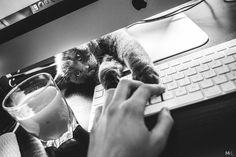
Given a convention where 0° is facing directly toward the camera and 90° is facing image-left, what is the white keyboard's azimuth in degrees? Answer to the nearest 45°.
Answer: approximately 315°

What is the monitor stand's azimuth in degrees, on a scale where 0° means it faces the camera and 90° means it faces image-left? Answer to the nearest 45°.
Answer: approximately 315°
